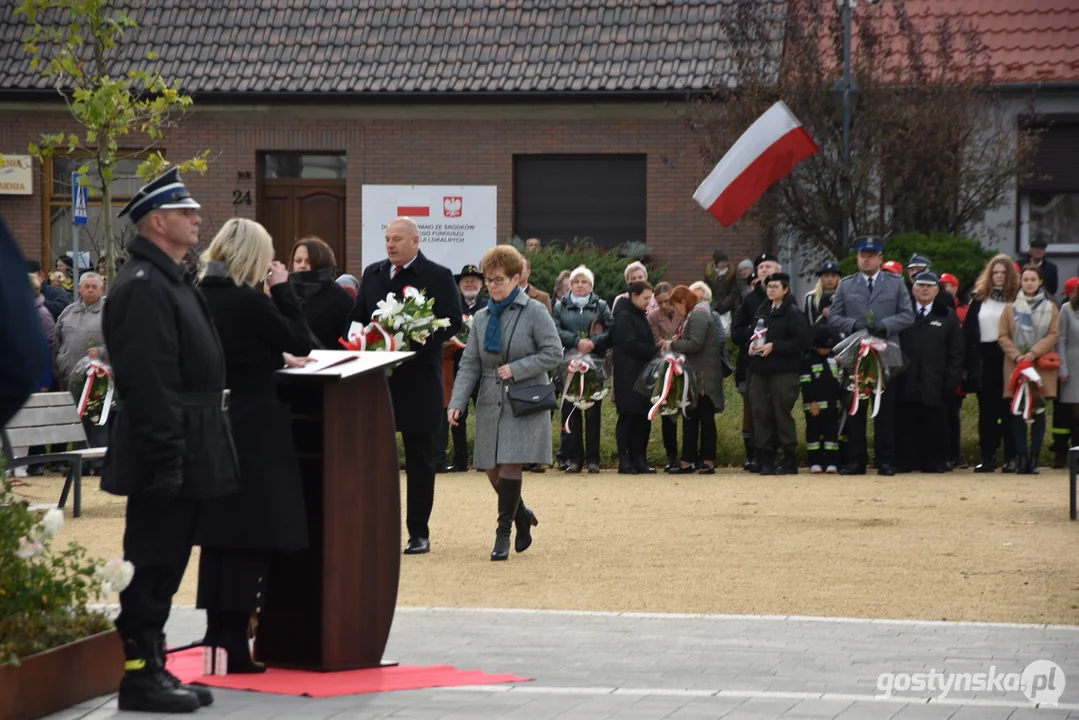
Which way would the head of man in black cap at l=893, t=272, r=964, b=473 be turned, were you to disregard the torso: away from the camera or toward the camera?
toward the camera

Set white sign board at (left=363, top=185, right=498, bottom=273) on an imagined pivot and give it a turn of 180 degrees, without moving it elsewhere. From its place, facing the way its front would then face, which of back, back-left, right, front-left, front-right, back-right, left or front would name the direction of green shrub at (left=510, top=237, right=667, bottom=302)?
back-right

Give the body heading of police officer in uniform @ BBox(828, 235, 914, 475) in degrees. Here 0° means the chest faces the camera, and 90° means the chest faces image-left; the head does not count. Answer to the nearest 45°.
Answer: approximately 0°

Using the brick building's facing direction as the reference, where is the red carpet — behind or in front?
in front

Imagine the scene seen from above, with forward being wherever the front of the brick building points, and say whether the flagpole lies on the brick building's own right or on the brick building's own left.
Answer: on the brick building's own left

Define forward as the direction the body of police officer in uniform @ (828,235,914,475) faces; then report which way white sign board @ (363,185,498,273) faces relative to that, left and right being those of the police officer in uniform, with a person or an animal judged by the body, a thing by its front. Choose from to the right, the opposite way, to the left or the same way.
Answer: the same way

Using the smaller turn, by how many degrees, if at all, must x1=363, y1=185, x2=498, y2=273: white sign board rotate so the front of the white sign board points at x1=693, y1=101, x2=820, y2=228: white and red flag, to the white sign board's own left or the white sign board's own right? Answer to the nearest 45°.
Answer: approximately 45° to the white sign board's own left

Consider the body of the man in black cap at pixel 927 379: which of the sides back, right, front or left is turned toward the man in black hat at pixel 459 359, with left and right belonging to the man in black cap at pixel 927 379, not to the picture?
right

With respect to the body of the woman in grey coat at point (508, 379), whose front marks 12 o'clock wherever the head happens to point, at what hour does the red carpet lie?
The red carpet is roughly at 11 o'clock from the woman in grey coat.

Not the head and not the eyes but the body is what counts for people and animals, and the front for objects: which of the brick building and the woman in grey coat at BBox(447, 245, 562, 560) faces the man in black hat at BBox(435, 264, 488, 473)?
the brick building

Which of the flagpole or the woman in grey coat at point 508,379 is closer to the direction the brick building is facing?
the woman in grey coat

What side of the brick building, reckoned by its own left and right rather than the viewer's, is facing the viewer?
front

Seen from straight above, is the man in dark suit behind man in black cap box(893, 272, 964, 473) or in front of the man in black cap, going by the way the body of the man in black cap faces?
in front

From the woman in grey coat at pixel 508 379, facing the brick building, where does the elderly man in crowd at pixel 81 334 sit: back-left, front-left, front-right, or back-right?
front-left

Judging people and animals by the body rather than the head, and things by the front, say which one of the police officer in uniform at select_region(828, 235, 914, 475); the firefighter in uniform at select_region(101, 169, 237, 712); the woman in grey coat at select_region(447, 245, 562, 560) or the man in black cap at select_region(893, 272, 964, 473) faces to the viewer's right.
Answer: the firefighter in uniform at select_region(101, 169, 237, 712)

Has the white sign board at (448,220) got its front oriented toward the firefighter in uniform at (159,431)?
yes

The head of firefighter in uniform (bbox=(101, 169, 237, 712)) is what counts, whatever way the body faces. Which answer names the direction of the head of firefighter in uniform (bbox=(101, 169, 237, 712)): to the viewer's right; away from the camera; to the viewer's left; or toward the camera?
to the viewer's right

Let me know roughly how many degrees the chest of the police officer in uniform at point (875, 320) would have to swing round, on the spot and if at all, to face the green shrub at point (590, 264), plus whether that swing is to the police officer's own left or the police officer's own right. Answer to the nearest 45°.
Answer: approximately 135° to the police officer's own right

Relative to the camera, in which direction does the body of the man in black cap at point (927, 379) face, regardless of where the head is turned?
toward the camera

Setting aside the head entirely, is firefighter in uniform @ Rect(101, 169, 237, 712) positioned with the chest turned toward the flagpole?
no

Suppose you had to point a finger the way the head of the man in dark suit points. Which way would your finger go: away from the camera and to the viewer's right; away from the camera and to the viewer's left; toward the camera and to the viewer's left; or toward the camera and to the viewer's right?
toward the camera and to the viewer's left
